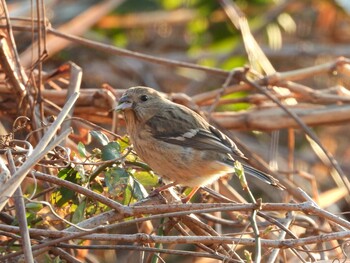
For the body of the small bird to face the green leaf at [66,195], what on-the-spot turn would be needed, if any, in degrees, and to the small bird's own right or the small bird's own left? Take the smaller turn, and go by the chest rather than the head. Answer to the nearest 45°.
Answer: approximately 45° to the small bird's own left

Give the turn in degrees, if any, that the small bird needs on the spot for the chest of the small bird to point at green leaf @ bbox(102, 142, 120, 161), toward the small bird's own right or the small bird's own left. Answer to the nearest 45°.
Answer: approximately 45° to the small bird's own left

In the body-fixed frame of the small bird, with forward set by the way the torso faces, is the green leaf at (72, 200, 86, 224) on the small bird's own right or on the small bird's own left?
on the small bird's own left

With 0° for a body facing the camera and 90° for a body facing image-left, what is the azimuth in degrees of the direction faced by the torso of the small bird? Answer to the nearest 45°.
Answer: approximately 90°
